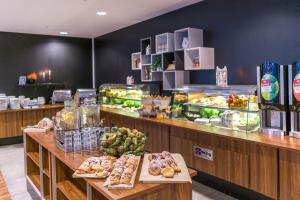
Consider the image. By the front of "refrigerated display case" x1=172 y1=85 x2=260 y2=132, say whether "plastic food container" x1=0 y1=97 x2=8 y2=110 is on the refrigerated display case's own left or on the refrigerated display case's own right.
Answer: on the refrigerated display case's own right

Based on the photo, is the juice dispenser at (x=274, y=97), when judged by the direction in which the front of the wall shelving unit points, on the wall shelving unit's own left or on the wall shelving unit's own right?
on the wall shelving unit's own left

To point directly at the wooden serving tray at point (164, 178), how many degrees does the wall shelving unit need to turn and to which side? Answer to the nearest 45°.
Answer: approximately 45° to its left
